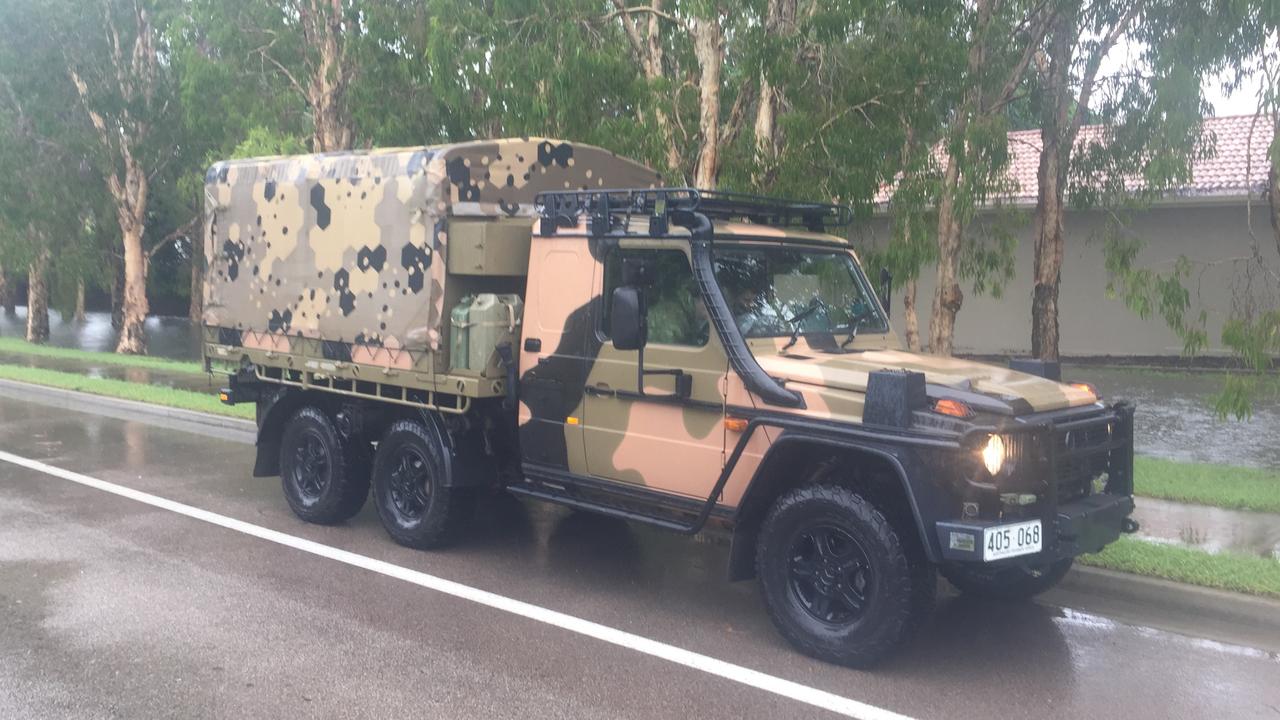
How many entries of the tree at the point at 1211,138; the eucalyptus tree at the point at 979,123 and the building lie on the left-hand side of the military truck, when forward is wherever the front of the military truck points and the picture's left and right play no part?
3

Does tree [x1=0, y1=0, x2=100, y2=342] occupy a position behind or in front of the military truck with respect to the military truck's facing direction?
behind

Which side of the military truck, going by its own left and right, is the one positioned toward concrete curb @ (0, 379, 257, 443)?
back

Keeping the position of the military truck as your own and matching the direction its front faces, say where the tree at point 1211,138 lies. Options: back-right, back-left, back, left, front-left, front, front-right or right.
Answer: left

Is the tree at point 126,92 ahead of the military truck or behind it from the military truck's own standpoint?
behind

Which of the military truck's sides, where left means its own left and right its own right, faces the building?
left

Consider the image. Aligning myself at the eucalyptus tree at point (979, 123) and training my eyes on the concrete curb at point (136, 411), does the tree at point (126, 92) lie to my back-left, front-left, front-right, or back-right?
front-right

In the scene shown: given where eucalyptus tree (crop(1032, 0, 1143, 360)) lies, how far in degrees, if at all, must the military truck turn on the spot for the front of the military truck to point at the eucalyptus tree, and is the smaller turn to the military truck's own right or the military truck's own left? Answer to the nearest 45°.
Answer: approximately 90° to the military truck's own left

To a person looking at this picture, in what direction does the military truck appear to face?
facing the viewer and to the right of the viewer

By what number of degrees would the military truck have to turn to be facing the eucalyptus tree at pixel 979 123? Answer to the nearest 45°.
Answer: approximately 90° to its left
